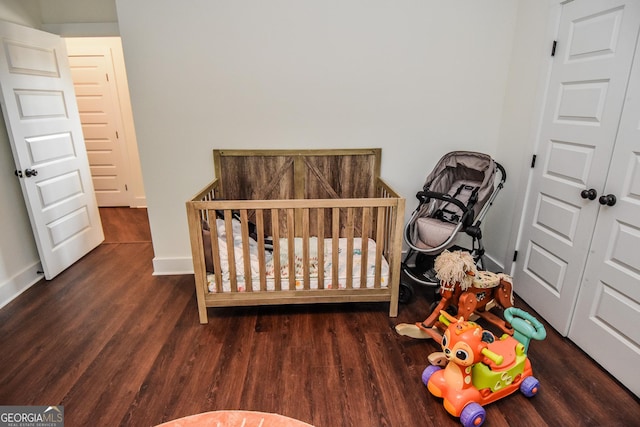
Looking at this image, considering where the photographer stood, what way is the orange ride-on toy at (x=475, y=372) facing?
facing the viewer and to the left of the viewer

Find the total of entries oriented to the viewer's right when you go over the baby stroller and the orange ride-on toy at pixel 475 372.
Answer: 0

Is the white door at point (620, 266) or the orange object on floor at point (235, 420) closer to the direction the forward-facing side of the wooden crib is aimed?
the orange object on floor

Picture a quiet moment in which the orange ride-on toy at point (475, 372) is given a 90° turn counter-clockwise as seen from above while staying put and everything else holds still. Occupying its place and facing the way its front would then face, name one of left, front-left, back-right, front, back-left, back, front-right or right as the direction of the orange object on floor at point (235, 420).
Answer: right

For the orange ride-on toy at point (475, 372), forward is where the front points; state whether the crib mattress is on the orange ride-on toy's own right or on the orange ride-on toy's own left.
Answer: on the orange ride-on toy's own right

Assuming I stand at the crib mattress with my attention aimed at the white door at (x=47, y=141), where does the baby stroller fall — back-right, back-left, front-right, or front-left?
back-right

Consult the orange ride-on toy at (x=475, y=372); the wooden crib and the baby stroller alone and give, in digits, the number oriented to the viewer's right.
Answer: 0

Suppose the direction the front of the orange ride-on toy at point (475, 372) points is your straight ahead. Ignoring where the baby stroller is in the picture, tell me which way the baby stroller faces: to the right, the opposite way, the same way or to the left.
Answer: the same way

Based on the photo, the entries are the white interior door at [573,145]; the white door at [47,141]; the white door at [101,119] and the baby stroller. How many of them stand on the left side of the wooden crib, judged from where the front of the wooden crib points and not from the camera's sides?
2

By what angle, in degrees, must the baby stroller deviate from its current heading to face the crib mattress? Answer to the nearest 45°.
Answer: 0° — it already faces it

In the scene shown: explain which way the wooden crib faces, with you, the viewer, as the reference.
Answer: facing the viewer

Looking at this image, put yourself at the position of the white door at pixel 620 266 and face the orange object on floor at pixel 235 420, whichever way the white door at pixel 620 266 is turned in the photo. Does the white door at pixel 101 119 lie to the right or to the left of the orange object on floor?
right

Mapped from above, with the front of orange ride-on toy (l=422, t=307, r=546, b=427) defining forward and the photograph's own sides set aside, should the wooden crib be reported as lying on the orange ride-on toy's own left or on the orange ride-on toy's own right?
on the orange ride-on toy's own right

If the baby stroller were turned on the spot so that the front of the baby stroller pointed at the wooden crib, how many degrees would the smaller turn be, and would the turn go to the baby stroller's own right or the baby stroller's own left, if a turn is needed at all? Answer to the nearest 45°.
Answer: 0° — it already faces it

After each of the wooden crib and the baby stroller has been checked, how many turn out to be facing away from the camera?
0

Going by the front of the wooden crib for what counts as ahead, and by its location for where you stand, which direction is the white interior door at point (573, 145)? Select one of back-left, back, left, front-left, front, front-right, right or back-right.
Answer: left

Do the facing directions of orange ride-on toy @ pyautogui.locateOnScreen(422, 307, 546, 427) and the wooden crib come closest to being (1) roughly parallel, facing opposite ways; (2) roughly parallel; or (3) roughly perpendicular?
roughly perpendicular

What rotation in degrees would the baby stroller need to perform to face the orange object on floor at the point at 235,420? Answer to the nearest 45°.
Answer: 0° — it already faces it

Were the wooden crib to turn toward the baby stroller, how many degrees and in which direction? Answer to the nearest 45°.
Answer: approximately 90° to its left

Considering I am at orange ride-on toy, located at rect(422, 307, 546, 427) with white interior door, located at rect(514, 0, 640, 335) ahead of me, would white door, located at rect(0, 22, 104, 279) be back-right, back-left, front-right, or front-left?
back-left
